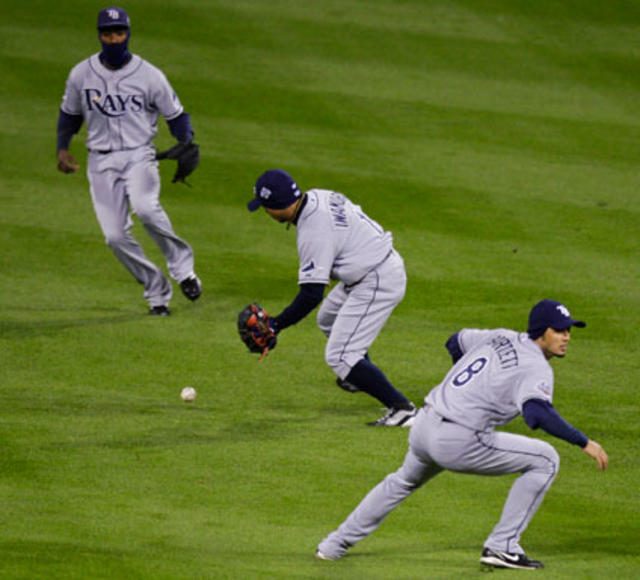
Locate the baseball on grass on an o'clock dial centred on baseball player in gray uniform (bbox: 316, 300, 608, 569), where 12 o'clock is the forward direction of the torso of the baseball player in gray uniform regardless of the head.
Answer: The baseball on grass is roughly at 9 o'clock from the baseball player in gray uniform.

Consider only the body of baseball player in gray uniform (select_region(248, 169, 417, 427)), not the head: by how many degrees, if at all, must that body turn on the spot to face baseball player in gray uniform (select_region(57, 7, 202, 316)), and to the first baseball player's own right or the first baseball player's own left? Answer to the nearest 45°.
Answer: approximately 45° to the first baseball player's own right

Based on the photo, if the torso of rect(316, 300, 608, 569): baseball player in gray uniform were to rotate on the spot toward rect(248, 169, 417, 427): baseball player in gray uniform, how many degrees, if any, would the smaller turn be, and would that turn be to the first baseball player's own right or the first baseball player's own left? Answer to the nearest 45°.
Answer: approximately 90° to the first baseball player's own left

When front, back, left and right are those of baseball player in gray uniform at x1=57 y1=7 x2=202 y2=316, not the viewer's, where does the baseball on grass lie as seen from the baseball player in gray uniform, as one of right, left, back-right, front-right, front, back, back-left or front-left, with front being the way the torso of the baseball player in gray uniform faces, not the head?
front

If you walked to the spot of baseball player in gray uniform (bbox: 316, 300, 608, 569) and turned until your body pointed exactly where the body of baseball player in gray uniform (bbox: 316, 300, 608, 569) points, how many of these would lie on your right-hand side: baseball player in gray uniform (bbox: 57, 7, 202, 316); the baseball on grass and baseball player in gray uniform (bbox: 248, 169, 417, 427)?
0

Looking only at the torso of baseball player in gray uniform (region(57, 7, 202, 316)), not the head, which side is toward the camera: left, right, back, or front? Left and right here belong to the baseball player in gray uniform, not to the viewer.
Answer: front

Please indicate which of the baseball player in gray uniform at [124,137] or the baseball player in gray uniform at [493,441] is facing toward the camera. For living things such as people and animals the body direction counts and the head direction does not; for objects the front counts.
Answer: the baseball player in gray uniform at [124,137]

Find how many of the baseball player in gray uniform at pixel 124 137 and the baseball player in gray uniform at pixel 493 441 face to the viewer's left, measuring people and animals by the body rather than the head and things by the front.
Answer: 0

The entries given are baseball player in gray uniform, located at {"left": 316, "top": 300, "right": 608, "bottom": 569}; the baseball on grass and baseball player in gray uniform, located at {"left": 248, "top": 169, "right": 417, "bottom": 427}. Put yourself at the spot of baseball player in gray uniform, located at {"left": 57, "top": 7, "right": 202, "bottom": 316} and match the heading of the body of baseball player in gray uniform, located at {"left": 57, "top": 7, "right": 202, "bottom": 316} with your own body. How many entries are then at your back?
0

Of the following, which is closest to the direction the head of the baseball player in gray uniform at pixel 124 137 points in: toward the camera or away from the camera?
toward the camera

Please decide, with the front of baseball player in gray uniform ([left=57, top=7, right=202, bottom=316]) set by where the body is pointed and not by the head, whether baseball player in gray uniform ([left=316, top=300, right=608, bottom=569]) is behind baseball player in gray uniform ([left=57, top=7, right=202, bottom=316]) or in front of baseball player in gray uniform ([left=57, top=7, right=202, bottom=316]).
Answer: in front

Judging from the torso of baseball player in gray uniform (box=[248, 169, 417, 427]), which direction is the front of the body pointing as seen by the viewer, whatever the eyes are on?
to the viewer's left

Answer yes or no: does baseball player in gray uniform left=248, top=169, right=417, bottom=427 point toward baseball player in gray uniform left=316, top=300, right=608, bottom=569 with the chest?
no

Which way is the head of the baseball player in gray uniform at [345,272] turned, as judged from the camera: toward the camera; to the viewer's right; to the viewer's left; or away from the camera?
to the viewer's left

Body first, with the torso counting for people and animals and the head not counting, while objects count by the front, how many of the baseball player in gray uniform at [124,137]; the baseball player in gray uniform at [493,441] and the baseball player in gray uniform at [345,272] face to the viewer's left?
1

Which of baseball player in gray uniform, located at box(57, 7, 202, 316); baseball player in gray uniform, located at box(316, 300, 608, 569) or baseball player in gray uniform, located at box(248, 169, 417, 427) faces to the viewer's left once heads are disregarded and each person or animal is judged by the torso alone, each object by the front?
baseball player in gray uniform, located at box(248, 169, 417, 427)

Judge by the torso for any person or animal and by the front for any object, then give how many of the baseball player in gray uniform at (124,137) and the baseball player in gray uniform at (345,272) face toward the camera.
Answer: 1

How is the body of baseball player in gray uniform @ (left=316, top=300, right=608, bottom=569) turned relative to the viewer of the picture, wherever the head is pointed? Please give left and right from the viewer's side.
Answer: facing away from the viewer and to the right of the viewer

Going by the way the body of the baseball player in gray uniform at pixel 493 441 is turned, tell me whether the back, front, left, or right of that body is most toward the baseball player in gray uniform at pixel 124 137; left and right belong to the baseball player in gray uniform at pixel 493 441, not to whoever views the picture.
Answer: left
